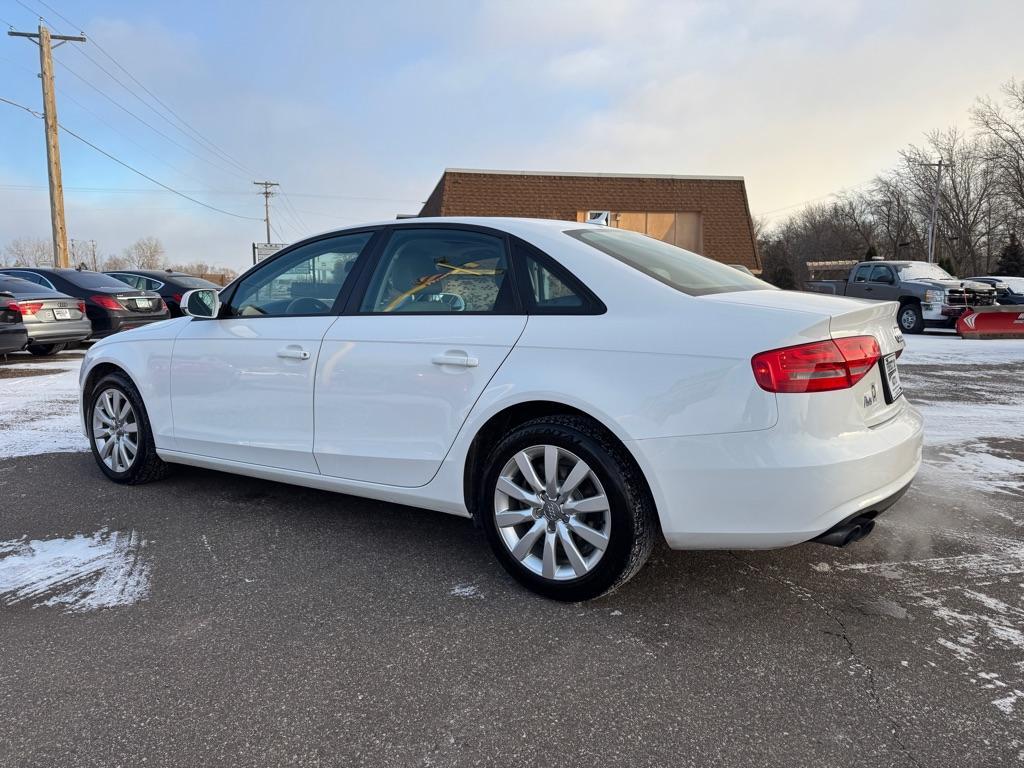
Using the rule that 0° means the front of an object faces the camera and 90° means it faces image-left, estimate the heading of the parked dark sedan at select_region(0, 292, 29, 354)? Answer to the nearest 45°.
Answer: approximately 135°

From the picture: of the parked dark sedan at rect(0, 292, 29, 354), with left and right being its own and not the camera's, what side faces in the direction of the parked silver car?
right

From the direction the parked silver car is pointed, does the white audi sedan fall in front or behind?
behind

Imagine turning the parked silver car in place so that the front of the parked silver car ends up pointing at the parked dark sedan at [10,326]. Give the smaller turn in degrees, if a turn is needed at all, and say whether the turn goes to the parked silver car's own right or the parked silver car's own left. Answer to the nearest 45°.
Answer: approximately 90° to the parked silver car's own left

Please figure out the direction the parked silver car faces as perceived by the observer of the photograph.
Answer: facing away from the viewer and to the left of the viewer

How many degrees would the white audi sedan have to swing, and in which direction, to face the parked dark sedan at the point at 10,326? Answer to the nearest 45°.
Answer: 0° — it already faces it

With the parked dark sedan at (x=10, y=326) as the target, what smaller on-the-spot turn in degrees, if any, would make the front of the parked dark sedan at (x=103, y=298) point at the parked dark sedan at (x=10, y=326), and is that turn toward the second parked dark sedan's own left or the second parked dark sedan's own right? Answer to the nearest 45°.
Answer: approximately 90° to the second parked dark sedan's own left

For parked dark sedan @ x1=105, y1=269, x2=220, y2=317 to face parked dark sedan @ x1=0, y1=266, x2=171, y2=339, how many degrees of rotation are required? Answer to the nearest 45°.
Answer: approximately 135° to its left

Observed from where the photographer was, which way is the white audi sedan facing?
facing away from the viewer and to the left of the viewer
